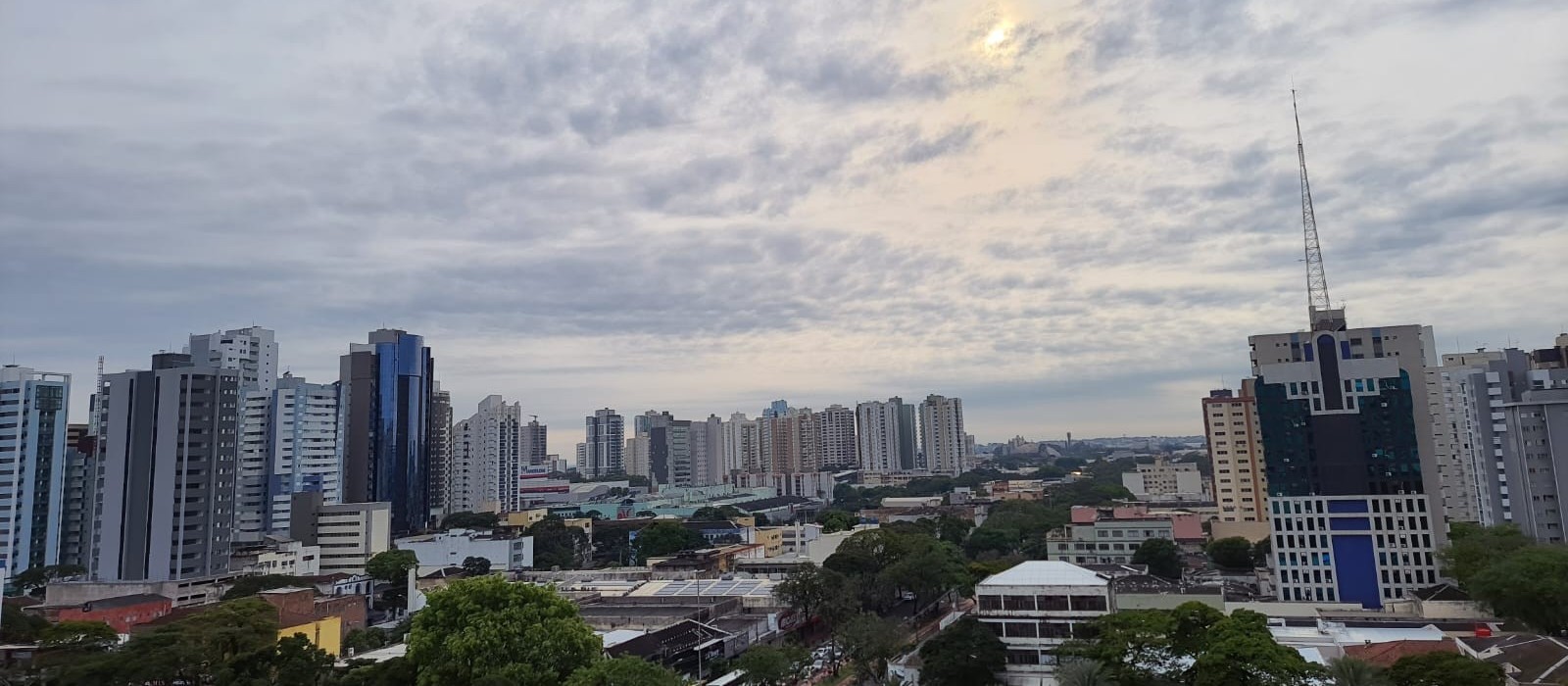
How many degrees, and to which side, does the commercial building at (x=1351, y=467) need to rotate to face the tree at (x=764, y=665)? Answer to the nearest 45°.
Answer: approximately 45° to its right

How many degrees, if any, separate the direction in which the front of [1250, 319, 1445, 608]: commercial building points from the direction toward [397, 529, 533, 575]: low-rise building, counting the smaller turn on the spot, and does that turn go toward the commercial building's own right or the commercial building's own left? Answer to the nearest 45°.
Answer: approximately 90° to the commercial building's own right

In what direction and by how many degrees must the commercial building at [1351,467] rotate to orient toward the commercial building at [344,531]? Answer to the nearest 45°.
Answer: approximately 90° to its right

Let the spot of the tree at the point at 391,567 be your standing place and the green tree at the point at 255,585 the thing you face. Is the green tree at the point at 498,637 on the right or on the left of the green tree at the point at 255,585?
left

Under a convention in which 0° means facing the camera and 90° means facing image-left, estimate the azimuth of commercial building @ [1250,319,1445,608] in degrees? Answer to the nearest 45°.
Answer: approximately 0°

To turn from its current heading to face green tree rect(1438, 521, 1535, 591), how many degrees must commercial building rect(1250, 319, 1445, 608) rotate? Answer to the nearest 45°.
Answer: approximately 45° to its left

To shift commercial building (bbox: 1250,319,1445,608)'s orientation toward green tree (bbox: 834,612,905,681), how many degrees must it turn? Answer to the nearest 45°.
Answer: approximately 45° to its right

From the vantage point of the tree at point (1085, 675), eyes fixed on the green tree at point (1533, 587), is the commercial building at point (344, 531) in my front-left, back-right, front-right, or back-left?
back-left

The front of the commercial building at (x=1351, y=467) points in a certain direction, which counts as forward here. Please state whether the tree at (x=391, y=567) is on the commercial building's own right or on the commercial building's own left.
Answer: on the commercial building's own right

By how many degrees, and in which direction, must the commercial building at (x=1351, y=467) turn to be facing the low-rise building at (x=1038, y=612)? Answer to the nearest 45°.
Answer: approximately 45° to its right
